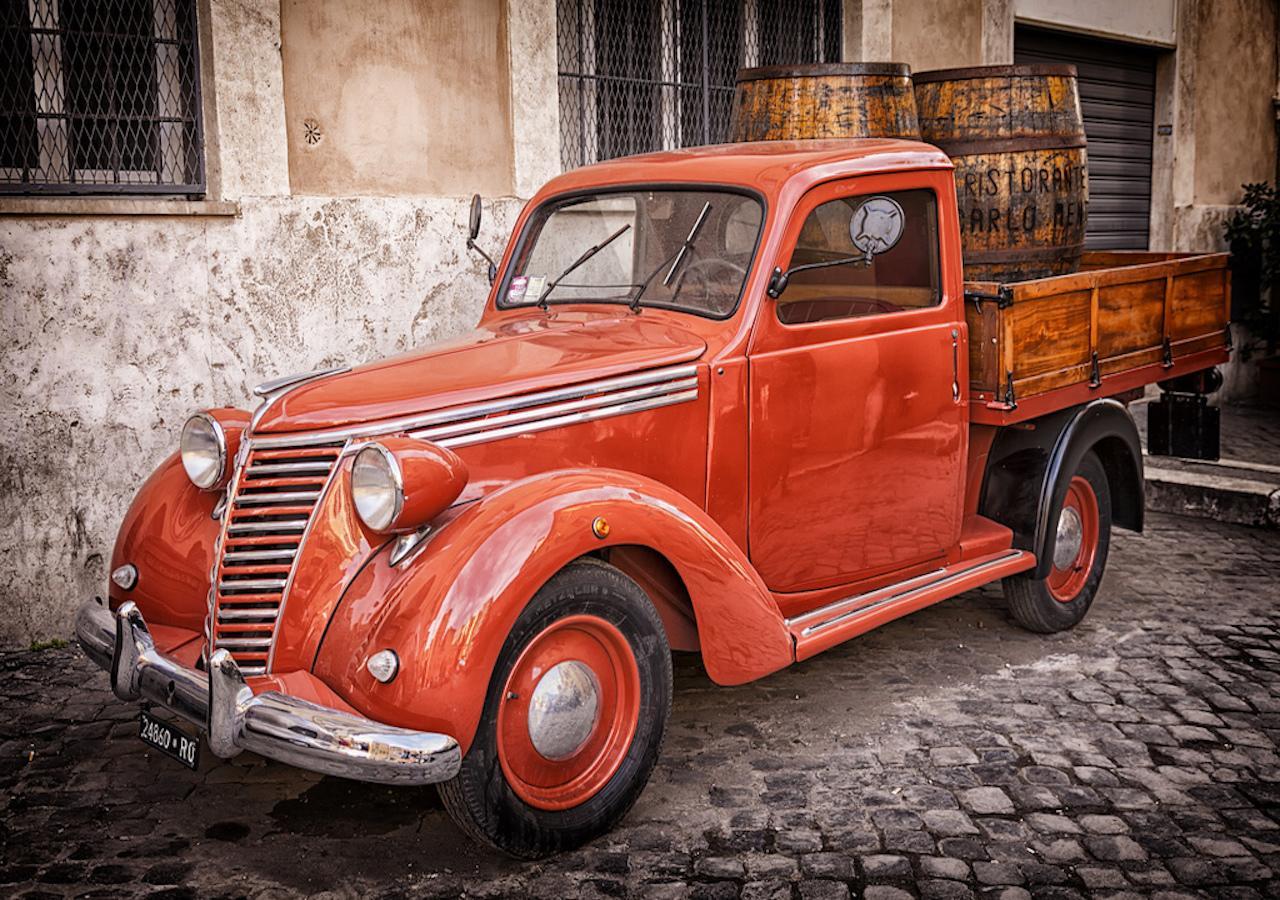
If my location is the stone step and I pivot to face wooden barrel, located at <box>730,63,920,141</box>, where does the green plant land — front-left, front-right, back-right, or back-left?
back-right

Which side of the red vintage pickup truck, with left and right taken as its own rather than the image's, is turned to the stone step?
back

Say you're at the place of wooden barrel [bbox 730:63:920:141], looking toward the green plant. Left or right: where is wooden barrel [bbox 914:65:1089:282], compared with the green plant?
right

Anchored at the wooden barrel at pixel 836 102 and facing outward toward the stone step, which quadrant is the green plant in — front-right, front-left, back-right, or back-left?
front-left

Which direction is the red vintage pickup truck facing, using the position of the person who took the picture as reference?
facing the viewer and to the left of the viewer

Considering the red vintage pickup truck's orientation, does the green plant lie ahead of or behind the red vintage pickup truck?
behind
